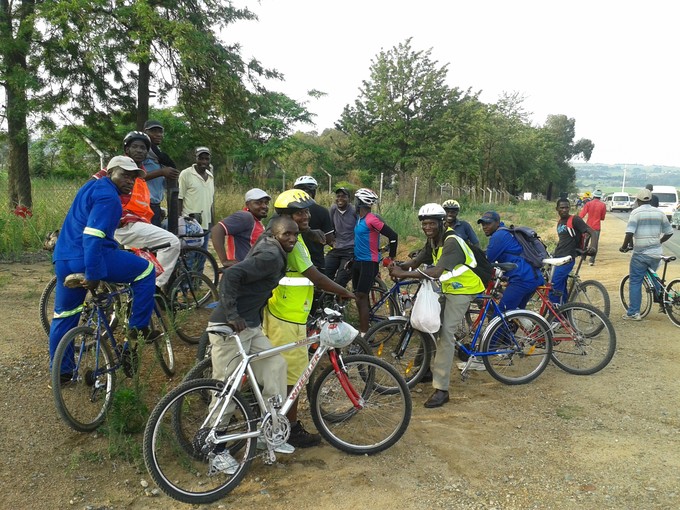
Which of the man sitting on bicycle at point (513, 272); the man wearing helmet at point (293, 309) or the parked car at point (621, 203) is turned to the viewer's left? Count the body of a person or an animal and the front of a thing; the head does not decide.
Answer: the man sitting on bicycle

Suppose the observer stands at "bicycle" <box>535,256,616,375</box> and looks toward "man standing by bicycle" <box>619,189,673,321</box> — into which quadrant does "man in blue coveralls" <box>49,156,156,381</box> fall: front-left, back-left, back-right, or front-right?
back-left

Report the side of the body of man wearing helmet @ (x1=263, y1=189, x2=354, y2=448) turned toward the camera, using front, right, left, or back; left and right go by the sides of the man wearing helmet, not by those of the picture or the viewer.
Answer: right

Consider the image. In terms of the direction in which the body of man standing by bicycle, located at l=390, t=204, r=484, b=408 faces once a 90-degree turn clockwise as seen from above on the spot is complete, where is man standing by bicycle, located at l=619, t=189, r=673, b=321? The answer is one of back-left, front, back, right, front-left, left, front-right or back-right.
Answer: right

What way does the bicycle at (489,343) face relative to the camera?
to the viewer's left

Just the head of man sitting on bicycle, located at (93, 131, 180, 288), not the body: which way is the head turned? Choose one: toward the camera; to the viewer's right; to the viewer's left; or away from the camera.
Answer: toward the camera

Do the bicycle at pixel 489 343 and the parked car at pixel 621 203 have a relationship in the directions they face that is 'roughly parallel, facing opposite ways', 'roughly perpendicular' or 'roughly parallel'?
roughly perpendicular

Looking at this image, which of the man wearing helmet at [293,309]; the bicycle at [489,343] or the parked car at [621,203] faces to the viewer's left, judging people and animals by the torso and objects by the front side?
the bicycle

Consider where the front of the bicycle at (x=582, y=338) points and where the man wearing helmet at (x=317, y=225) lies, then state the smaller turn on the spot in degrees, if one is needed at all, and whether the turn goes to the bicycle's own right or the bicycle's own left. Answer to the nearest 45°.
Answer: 0° — it already faces them

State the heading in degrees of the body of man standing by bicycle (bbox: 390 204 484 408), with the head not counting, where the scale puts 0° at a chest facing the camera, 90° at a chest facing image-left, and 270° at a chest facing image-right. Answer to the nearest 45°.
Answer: approximately 45°

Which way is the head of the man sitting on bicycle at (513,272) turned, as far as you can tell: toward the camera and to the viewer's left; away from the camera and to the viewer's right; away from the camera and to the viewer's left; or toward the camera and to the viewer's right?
toward the camera and to the viewer's left

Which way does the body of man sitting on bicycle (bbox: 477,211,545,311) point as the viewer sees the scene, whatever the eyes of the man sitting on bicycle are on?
to the viewer's left

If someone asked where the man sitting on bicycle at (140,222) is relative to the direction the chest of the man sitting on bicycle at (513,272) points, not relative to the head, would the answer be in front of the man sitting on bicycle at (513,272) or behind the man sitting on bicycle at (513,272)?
in front
